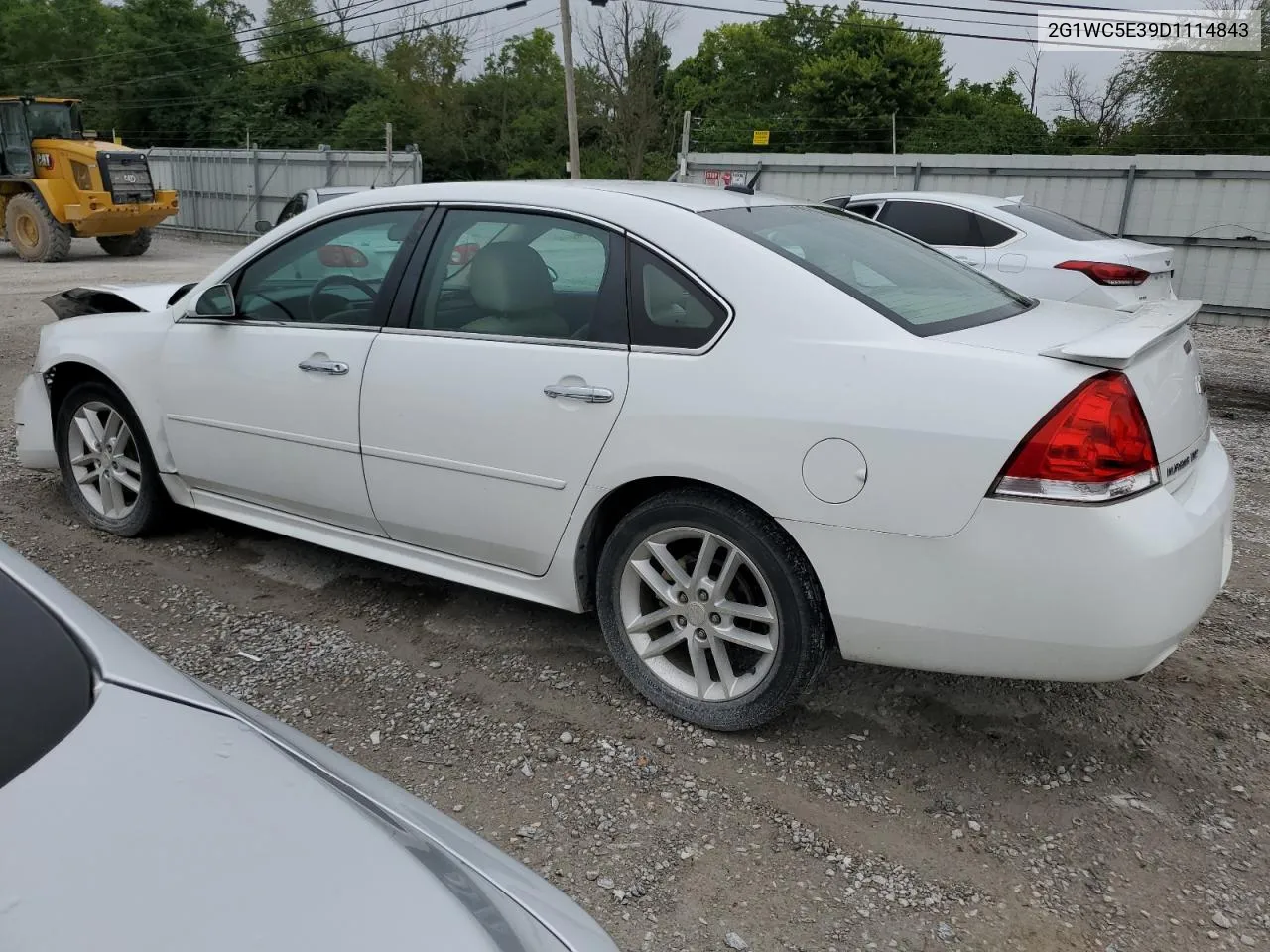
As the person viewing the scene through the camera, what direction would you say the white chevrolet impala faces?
facing away from the viewer and to the left of the viewer

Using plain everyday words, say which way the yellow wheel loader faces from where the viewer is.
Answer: facing away from the viewer and to the left of the viewer

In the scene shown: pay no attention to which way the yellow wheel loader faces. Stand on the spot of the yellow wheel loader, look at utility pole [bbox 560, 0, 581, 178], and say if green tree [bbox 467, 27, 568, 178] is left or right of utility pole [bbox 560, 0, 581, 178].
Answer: left

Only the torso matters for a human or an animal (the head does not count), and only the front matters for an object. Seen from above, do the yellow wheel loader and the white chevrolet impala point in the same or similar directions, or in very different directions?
same or similar directions

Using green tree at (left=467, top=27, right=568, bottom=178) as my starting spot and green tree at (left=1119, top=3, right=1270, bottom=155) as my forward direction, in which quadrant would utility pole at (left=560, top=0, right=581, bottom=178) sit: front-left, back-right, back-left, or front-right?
front-right

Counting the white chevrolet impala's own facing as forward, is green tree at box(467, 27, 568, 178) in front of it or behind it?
in front

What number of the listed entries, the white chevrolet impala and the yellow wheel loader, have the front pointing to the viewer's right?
0

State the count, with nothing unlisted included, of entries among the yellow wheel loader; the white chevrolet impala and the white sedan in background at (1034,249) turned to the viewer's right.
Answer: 0

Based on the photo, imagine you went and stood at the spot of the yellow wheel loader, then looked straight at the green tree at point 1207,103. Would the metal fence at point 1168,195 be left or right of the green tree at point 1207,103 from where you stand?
right

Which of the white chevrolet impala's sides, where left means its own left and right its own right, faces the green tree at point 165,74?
front

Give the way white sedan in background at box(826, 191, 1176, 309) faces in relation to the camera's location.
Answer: facing away from the viewer and to the left of the viewer

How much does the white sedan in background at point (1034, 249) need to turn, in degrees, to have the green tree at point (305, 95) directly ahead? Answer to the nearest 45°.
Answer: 0° — it already faces it

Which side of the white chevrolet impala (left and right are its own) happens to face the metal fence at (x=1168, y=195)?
right

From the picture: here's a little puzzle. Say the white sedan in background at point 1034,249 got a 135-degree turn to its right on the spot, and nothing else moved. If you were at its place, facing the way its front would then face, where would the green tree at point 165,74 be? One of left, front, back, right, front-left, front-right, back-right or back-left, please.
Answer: back-left
